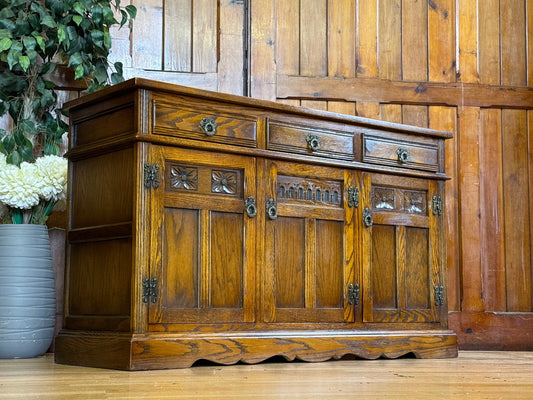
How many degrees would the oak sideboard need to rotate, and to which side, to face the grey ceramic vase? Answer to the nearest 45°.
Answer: approximately 135° to its right

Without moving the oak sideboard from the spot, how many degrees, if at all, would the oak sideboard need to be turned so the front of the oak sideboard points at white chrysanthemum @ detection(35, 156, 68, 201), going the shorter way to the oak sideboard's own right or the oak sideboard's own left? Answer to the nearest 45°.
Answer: approximately 135° to the oak sideboard's own right

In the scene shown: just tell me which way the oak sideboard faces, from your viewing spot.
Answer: facing the viewer and to the right of the viewer
